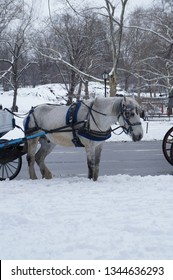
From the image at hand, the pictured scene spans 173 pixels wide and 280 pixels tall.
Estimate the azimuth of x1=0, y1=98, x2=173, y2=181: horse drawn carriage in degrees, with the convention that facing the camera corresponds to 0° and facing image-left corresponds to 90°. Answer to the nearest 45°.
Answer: approximately 270°

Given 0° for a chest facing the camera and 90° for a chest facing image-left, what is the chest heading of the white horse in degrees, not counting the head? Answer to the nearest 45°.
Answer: approximately 270°
